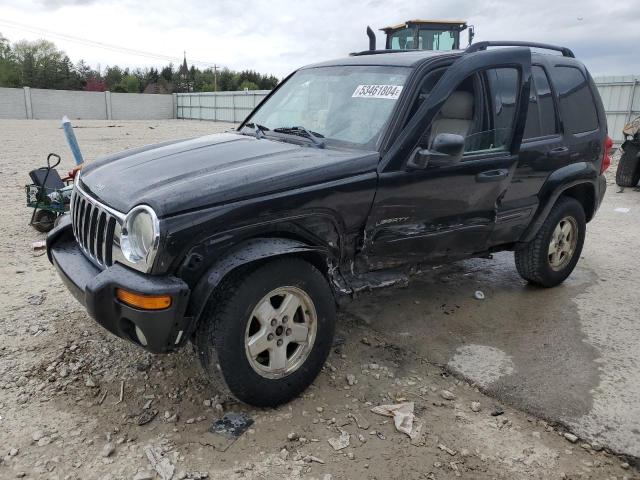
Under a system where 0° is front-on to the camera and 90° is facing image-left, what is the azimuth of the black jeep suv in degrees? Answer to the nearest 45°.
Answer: approximately 45°

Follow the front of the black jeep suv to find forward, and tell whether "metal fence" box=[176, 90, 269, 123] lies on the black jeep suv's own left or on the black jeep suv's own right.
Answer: on the black jeep suv's own right

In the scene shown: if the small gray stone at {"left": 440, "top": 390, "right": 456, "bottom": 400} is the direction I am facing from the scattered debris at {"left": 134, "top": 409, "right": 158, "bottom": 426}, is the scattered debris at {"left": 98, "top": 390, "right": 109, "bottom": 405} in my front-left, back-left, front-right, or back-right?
back-left

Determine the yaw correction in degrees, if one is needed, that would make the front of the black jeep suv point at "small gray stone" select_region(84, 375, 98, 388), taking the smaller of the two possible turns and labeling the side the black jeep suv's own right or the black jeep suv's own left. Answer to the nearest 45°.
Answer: approximately 45° to the black jeep suv's own right

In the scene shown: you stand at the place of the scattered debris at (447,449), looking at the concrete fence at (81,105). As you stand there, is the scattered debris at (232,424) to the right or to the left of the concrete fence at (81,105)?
left
